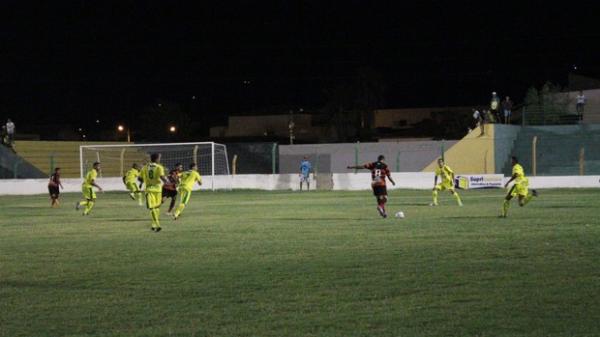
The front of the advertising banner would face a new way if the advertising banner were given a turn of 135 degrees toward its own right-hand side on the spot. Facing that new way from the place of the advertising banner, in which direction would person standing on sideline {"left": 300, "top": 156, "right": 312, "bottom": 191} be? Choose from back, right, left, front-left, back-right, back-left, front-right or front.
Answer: front-left

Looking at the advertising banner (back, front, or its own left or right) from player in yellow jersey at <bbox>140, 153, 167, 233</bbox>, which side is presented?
front

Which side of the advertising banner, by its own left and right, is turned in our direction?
front

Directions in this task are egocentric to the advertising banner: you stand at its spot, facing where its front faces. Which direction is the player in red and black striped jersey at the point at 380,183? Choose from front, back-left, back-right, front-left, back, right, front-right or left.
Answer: front
